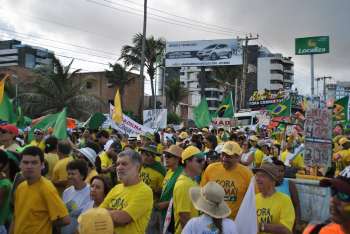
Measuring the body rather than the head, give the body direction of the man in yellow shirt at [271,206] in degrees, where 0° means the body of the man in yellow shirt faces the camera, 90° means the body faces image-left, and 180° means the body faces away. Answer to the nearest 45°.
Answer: approximately 45°

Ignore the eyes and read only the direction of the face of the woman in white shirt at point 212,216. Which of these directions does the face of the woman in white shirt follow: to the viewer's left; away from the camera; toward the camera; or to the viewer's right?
away from the camera

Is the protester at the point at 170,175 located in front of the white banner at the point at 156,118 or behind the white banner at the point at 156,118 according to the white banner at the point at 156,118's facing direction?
in front

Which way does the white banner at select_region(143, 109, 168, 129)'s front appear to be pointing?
toward the camera

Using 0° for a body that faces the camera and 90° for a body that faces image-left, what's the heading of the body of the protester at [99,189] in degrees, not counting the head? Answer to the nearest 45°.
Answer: approximately 45°

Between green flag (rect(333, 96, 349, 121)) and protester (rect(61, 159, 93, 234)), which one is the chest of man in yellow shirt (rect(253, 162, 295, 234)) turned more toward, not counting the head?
the protester

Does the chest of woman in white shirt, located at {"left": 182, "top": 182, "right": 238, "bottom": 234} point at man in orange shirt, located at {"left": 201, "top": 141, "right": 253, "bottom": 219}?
yes

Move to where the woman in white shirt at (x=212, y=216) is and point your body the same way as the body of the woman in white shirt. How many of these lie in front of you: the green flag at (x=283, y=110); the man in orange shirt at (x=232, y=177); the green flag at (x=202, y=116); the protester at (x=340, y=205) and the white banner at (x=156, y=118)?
4

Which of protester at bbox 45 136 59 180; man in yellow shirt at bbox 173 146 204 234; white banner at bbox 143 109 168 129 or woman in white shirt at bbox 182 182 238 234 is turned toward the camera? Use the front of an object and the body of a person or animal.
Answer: the white banner

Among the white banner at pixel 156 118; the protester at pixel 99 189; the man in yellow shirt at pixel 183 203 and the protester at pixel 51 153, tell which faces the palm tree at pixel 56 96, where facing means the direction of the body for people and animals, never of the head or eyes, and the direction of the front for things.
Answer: the protester at pixel 51 153

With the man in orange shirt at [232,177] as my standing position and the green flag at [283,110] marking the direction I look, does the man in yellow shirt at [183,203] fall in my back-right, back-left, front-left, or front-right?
back-left

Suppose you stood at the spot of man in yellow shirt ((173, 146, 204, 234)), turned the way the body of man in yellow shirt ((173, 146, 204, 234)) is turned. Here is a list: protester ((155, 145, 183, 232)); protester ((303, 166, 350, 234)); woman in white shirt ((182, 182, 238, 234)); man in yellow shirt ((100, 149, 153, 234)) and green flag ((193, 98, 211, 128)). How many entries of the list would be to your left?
2
